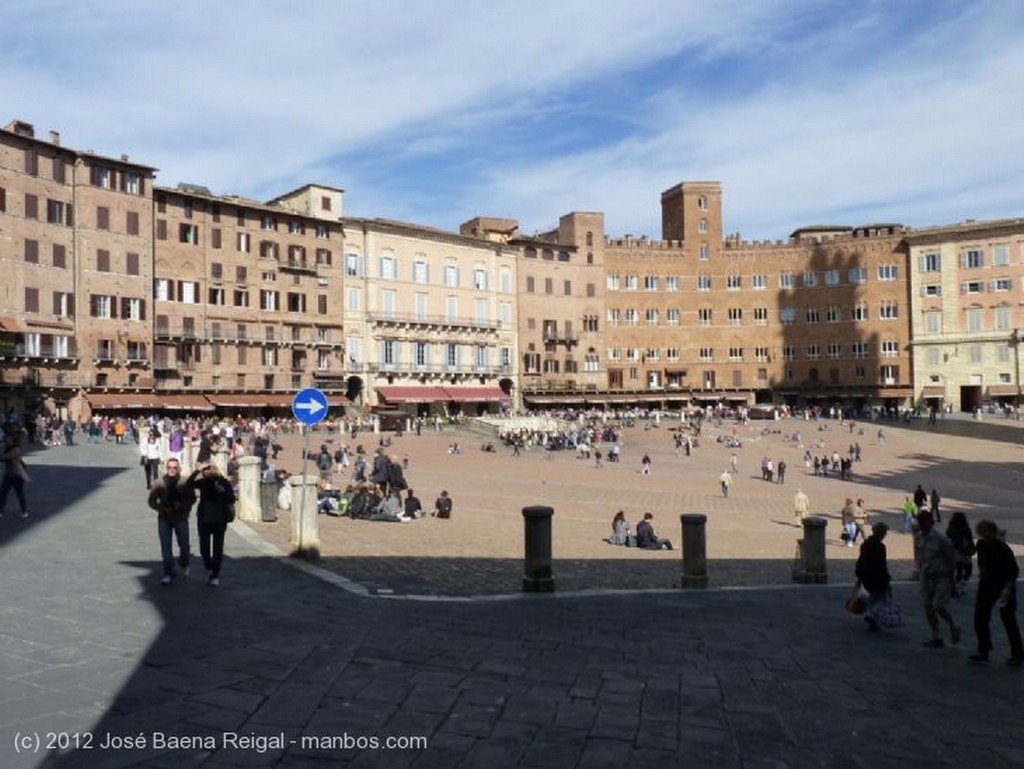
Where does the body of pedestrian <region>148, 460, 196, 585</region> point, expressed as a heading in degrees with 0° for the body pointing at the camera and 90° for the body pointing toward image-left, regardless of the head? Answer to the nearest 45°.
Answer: approximately 0°

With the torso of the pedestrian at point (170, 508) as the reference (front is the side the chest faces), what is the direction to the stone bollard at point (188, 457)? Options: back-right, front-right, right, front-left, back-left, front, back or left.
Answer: back

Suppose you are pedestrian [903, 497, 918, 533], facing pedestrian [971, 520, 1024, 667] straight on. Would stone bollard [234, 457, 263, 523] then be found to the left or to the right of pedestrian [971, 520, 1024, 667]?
right

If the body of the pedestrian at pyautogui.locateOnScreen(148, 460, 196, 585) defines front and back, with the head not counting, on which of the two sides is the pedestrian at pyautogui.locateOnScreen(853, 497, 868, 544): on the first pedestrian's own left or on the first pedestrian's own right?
on the first pedestrian's own left

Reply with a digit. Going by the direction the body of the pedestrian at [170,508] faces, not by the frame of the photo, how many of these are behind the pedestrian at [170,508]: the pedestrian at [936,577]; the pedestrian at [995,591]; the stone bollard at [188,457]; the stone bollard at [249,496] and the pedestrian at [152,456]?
3
